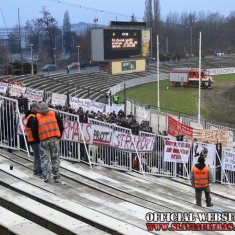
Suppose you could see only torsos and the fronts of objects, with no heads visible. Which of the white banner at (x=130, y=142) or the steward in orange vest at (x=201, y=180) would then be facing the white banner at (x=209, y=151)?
the steward in orange vest

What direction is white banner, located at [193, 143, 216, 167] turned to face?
toward the camera

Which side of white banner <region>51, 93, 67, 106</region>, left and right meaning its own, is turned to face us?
front

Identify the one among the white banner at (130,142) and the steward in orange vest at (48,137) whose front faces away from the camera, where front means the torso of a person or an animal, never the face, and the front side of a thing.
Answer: the steward in orange vest

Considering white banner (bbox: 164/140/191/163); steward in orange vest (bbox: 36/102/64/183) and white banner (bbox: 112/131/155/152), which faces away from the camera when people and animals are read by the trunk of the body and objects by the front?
the steward in orange vest

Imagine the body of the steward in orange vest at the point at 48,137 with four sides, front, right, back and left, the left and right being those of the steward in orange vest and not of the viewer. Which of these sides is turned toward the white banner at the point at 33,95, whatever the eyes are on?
front

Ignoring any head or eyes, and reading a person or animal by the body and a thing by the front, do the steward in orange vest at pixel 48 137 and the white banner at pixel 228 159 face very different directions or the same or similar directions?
very different directions

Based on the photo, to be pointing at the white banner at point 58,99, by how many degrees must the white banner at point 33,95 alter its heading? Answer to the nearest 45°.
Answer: approximately 135° to its left

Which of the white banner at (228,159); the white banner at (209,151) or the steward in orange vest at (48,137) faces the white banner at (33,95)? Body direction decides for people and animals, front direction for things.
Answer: the steward in orange vest

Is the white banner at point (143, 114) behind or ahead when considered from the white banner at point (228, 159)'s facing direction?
behind

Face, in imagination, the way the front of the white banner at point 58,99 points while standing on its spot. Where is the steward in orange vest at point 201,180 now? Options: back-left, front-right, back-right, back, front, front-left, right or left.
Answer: front

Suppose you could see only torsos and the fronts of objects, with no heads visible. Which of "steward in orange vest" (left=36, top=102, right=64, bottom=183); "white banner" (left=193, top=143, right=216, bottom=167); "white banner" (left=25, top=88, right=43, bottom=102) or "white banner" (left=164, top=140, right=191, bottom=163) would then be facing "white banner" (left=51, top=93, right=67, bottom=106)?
the steward in orange vest

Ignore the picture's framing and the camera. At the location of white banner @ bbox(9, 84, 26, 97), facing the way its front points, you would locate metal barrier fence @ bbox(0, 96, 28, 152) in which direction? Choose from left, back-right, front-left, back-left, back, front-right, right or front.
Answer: front

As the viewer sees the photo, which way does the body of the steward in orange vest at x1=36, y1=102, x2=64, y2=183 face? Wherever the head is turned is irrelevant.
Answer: away from the camera

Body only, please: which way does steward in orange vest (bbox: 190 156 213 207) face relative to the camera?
away from the camera

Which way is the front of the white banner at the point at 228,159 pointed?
toward the camera

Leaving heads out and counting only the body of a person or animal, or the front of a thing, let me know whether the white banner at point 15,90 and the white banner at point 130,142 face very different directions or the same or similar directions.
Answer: same or similar directions

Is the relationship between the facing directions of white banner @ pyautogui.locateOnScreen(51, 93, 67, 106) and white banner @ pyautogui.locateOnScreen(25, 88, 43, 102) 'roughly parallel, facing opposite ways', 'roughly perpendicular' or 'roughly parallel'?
roughly parallel

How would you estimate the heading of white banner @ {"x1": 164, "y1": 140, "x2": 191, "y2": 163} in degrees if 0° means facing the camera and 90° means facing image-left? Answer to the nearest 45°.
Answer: approximately 0°

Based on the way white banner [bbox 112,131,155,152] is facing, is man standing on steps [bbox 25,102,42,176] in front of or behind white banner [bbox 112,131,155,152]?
in front
